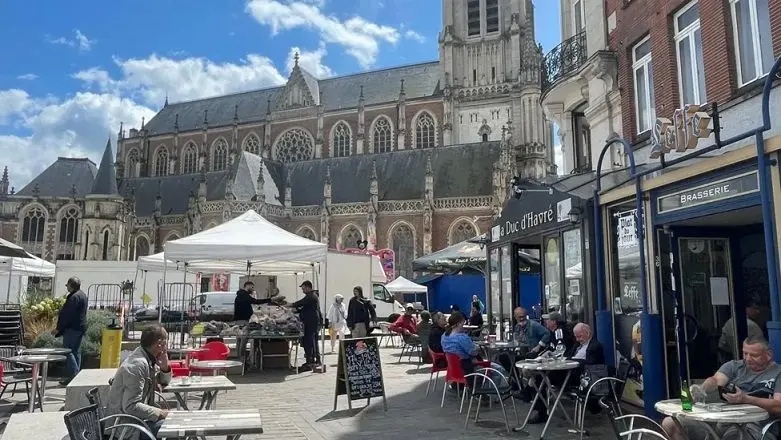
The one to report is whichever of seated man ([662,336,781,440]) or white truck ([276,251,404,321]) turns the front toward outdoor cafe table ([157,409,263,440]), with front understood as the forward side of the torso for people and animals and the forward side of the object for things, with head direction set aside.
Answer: the seated man

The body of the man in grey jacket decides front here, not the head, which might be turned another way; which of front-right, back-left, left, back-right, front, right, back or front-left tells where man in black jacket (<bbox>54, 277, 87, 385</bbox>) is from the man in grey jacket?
left

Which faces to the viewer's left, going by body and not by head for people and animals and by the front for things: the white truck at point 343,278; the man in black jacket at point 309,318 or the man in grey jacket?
the man in black jacket

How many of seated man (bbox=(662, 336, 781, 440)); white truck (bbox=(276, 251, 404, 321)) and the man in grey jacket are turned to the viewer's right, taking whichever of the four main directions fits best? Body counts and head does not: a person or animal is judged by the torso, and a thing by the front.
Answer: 2

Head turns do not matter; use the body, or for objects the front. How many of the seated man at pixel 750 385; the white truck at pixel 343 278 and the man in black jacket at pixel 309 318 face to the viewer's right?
1

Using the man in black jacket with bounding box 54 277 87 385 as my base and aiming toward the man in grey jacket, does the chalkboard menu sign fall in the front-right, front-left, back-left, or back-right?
front-left

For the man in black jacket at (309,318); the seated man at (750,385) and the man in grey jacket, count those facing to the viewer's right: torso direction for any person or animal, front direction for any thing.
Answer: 1

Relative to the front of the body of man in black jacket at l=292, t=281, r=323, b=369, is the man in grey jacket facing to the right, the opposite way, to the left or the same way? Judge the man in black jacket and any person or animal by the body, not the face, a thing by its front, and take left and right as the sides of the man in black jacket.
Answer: the opposite way

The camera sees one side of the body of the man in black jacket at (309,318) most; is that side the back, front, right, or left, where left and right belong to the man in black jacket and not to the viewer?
left

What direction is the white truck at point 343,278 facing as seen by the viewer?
to the viewer's right

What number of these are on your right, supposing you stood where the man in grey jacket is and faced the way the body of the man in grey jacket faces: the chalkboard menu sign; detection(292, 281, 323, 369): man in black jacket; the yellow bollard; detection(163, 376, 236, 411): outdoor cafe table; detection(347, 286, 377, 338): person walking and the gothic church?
0

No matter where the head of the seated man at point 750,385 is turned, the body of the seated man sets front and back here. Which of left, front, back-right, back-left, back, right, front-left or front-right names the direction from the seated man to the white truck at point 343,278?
right

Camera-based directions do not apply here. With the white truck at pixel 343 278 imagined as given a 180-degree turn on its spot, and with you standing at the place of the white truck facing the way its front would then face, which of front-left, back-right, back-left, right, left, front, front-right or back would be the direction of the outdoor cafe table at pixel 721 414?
left

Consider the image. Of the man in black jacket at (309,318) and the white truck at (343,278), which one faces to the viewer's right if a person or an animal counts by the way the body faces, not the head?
the white truck

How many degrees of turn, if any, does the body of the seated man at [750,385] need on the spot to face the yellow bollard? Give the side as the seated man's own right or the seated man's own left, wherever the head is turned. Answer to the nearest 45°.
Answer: approximately 45° to the seated man's own right

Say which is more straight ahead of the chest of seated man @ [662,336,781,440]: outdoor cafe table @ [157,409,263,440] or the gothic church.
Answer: the outdoor cafe table

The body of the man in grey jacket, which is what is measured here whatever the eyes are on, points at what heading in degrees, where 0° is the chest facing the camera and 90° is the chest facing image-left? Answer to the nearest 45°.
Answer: approximately 270°

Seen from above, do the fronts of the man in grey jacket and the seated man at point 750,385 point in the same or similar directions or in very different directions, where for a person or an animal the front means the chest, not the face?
very different directions

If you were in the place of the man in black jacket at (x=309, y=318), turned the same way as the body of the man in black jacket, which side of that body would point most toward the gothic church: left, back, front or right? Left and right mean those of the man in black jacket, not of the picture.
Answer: right
